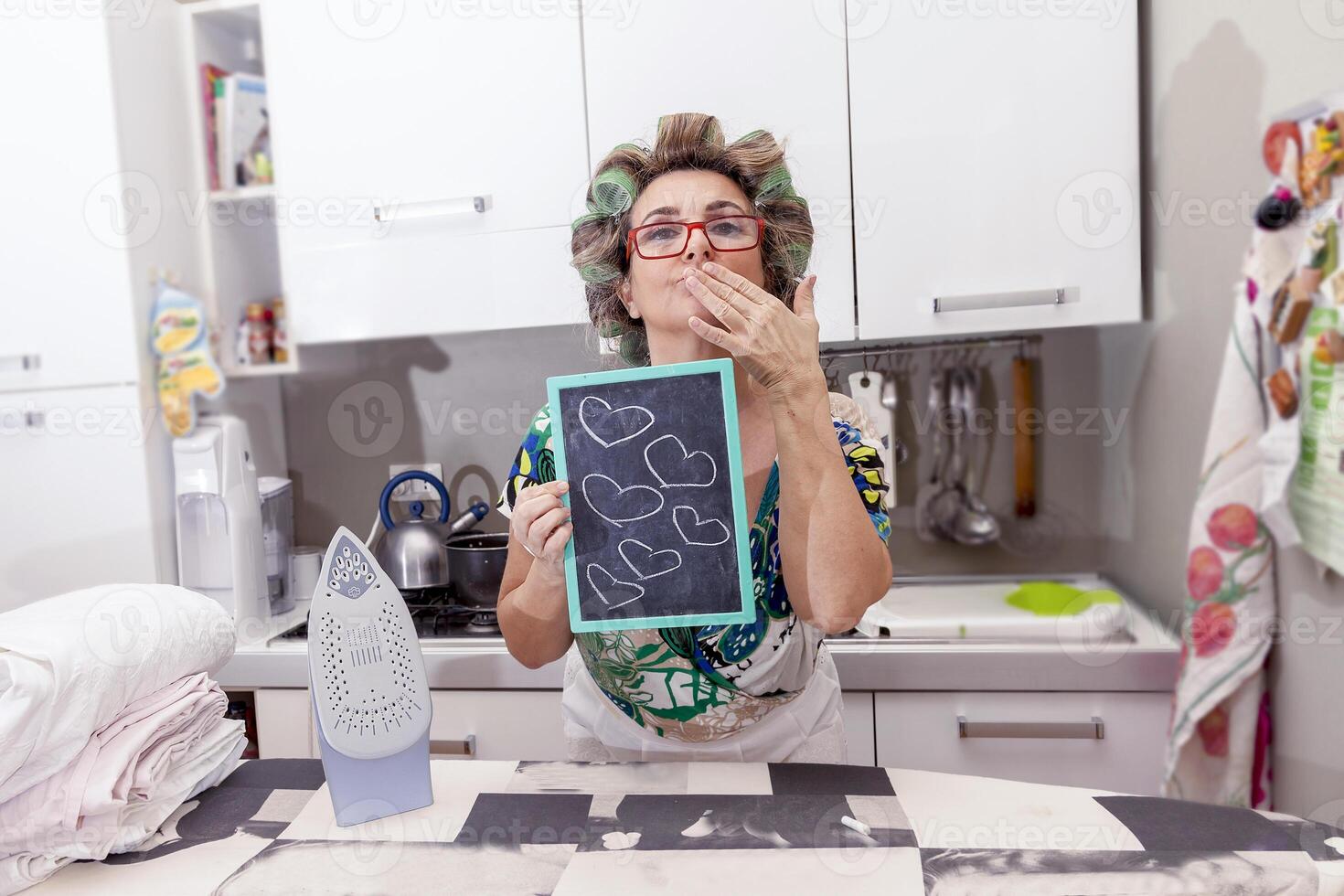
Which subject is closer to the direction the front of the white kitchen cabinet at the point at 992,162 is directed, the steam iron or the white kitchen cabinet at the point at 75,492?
the steam iron

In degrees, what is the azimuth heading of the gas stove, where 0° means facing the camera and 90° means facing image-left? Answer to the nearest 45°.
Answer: approximately 0°

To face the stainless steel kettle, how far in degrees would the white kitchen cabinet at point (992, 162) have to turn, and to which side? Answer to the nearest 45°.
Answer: approximately 45° to its right

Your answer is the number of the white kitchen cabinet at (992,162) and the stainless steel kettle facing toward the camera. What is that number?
1

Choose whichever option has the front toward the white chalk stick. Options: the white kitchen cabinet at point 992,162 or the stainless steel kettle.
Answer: the white kitchen cabinet

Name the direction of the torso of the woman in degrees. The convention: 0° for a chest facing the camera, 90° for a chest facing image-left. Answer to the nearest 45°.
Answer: approximately 0°
